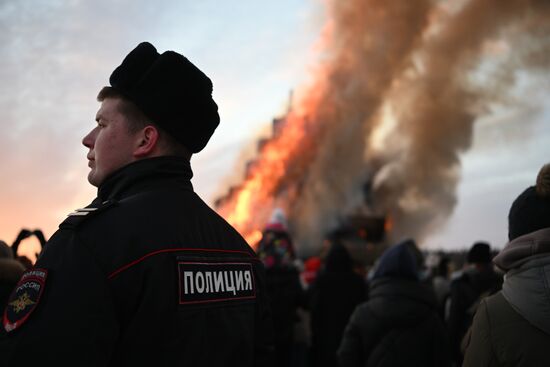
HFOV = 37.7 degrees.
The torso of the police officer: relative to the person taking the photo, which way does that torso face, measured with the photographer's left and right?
facing away from the viewer and to the left of the viewer

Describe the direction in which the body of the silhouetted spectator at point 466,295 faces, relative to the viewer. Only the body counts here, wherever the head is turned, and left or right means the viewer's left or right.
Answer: facing away from the viewer

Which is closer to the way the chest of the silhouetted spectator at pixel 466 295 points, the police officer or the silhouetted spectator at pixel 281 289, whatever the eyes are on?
the silhouetted spectator

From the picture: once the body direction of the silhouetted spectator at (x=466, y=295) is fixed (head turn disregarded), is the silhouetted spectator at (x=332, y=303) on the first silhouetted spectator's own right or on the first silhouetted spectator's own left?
on the first silhouetted spectator's own left

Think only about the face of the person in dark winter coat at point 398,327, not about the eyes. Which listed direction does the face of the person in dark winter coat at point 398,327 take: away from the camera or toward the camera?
away from the camera

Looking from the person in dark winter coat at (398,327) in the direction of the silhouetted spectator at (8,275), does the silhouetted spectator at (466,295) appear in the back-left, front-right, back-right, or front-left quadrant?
back-right

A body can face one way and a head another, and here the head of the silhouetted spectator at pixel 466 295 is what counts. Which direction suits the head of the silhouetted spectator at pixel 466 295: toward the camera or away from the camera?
away from the camera

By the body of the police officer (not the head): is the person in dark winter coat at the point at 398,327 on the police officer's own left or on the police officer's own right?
on the police officer's own right

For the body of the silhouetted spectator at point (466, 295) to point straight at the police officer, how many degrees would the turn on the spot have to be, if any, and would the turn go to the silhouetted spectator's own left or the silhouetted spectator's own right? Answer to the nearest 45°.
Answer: approximately 180°

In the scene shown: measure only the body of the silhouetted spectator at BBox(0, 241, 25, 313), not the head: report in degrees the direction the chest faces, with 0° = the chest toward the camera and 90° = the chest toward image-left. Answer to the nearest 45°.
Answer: approximately 180°

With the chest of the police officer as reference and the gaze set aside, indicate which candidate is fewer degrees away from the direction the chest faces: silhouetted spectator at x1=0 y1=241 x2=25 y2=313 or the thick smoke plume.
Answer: the silhouetted spectator

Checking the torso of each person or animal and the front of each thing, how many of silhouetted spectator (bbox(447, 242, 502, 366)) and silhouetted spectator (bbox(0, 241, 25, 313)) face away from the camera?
2

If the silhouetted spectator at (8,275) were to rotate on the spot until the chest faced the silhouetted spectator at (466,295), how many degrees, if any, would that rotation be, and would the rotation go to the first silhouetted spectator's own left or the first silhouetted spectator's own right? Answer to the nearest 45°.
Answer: approximately 45° to the first silhouetted spectator's own right
